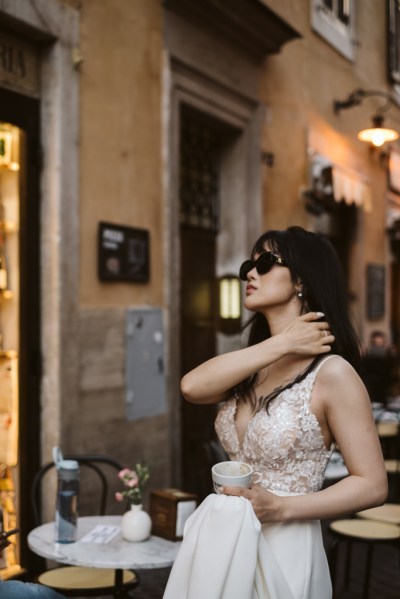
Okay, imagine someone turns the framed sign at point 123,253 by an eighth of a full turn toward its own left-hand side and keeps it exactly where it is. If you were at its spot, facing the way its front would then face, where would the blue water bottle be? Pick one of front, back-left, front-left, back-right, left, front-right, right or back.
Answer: right

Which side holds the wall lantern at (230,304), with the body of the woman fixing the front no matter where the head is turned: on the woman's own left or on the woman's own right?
on the woman's own right

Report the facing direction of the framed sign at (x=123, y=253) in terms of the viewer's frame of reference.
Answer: facing the viewer and to the right of the viewer

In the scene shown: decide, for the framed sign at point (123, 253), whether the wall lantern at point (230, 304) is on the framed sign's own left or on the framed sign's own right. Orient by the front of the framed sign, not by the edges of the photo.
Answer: on the framed sign's own left

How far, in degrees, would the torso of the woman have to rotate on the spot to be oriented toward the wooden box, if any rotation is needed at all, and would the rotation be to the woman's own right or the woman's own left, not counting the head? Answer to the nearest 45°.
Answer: approximately 90° to the woman's own right

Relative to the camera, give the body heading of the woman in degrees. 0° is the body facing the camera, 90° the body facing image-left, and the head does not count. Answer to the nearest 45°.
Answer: approximately 45°

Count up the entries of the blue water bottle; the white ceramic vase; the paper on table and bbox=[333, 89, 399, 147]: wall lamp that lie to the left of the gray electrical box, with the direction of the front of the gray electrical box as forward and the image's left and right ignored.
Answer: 1

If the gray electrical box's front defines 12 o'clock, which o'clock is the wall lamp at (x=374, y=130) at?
The wall lamp is roughly at 9 o'clock from the gray electrical box.

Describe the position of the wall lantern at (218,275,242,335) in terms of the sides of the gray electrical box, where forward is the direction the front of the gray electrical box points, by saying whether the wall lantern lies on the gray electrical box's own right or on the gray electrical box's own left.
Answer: on the gray electrical box's own left

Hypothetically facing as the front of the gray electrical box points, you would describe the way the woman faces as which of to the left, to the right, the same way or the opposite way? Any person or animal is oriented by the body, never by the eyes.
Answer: to the right

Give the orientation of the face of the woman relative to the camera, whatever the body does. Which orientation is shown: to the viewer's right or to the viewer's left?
to the viewer's left
